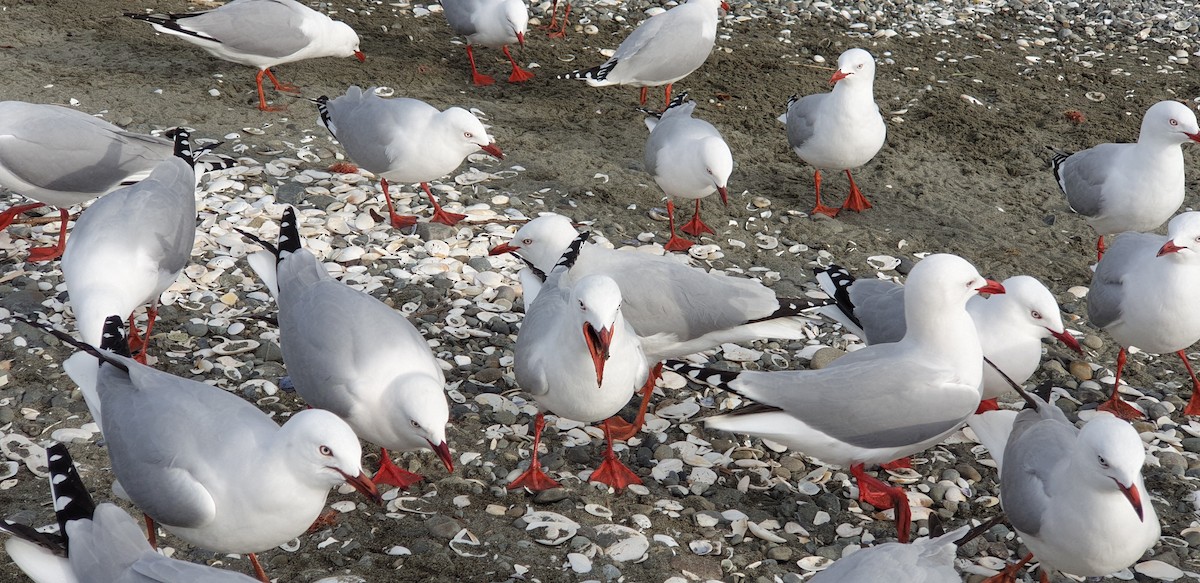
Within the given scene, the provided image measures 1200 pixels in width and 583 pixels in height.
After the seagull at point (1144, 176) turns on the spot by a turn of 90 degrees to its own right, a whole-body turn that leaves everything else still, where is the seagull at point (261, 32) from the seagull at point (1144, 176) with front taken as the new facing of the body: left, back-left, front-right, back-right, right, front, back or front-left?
front-right

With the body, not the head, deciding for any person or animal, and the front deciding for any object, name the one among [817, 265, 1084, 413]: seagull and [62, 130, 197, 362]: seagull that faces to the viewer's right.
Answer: [817, 265, 1084, 413]: seagull

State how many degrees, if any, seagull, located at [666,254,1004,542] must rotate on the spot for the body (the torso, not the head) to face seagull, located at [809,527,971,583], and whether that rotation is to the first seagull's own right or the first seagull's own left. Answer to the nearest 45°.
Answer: approximately 90° to the first seagull's own right

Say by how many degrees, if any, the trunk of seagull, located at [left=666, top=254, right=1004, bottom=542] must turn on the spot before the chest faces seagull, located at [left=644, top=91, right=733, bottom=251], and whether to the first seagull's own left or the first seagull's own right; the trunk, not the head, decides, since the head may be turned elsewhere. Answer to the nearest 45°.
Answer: approximately 135° to the first seagull's own left

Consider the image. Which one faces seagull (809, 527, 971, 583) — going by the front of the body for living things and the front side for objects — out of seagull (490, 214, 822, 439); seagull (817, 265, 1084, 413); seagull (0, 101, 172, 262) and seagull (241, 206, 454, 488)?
seagull (241, 206, 454, 488)

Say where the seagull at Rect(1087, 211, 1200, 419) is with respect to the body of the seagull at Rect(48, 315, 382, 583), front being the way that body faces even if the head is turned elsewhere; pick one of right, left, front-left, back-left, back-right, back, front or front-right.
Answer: front-left

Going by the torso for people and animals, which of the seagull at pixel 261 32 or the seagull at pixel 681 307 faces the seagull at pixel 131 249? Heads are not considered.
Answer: the seagull at pixel 681 307

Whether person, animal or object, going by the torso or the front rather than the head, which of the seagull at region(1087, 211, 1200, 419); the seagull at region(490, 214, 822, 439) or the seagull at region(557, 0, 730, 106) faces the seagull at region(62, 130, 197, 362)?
the seagull at region(490, 214, 822, 439)

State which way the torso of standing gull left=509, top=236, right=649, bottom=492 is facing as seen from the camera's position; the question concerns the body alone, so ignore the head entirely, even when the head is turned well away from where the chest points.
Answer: toward the camera

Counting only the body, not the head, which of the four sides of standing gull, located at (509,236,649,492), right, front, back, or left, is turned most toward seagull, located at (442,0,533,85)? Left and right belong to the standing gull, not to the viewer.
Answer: back

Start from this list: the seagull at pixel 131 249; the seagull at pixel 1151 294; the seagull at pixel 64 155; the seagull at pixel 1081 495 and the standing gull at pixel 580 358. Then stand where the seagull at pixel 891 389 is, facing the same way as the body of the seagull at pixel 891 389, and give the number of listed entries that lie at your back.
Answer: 3

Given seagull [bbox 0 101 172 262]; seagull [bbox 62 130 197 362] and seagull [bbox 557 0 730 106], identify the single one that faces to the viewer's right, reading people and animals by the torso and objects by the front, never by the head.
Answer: seagull [bbox 557 0 730 106]

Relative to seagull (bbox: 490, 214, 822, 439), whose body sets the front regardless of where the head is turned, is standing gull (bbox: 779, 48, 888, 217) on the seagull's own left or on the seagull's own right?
on the seagull's own right

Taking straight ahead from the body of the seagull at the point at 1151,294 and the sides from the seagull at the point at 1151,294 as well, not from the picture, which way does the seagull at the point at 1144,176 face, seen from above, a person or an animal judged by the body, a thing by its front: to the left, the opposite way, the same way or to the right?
the same way

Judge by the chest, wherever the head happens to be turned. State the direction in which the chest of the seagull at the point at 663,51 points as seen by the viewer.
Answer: to the viewer's right

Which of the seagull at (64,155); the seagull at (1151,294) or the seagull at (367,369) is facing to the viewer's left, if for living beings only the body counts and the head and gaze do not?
the seagull at (64,155)

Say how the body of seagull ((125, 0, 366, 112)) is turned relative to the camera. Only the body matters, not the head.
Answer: to the viewer's right
